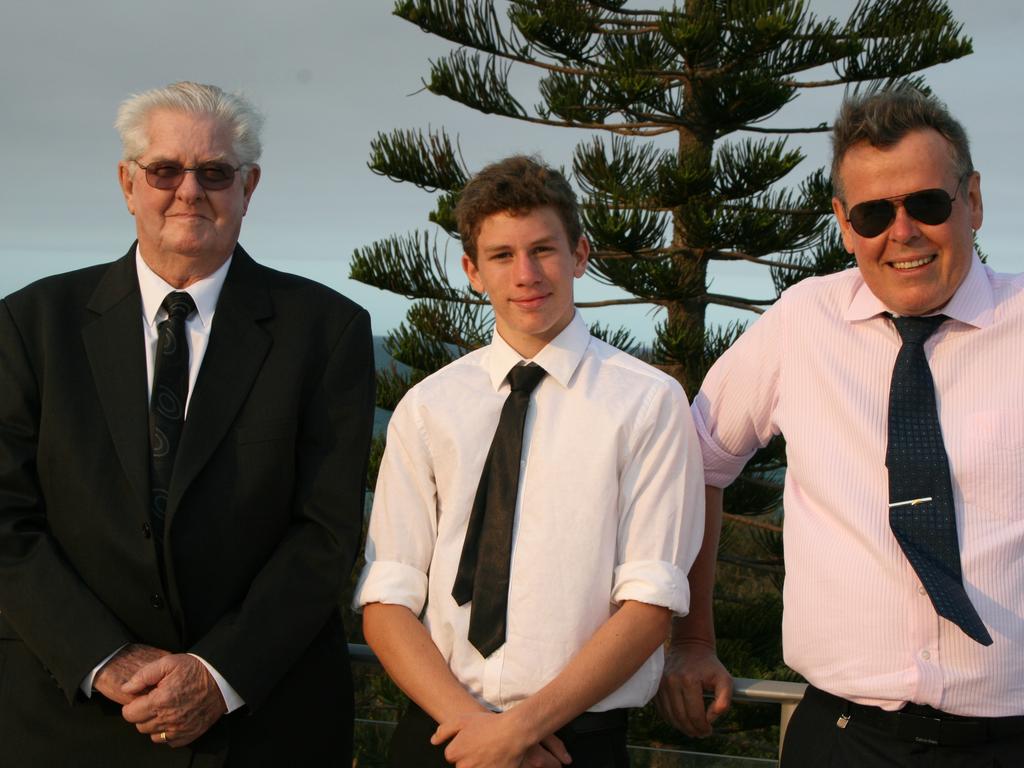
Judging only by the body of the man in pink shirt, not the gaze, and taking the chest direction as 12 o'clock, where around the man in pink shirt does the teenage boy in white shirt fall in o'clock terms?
The teenage boy in white shirt is roughly at 3 o'clock from the man in pink shirt.

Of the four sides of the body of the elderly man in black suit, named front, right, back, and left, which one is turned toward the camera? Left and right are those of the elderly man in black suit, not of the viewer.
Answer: front

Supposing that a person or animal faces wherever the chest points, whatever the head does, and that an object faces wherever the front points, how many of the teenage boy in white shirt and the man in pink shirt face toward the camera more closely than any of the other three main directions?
2

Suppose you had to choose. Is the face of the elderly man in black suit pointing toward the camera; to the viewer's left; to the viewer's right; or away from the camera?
toward the camera

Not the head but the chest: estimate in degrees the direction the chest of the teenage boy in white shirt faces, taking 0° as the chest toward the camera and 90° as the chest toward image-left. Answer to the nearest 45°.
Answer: approximately 0°

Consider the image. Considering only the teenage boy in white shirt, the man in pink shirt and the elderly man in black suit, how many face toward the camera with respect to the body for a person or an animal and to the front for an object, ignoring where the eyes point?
3

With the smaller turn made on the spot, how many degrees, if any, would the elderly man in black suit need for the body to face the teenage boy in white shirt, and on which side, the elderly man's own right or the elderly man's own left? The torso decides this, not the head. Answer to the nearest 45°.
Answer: approximately 90° to the elderly man's own left

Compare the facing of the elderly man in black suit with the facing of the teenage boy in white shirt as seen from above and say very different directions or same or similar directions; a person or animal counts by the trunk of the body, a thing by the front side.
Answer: same or similar directions

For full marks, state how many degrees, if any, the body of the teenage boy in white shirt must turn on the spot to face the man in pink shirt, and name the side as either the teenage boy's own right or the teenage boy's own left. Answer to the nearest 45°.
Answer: approximately 90° to the teenage boy's own left

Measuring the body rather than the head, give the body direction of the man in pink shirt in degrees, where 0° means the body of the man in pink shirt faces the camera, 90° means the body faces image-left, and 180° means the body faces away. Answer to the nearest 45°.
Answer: approximately 0°

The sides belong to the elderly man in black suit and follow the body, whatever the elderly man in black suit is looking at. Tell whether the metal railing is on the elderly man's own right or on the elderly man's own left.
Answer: on the elderly man's own left
